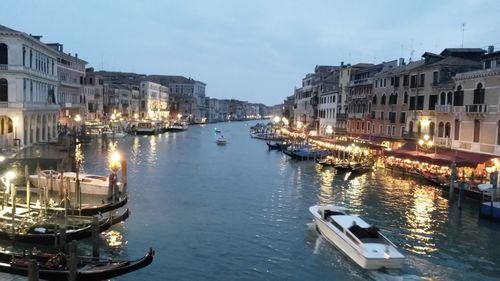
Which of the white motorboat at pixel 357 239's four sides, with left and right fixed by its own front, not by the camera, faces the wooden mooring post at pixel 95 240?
left

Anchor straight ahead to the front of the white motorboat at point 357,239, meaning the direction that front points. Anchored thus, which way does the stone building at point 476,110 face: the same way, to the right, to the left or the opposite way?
to the left

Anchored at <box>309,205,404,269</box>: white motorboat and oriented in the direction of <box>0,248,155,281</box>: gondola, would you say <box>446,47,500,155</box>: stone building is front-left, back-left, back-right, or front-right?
back-right

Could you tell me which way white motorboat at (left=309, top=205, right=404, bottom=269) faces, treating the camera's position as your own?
facing away from the viewer and to the left of the viewer

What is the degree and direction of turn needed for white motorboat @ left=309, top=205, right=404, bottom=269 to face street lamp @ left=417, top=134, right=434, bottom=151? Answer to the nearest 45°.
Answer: approximately 45° to its right

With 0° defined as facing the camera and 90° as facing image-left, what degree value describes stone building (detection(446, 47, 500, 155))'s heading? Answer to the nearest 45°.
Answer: approximately 45°

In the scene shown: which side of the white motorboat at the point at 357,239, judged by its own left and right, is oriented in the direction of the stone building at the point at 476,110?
right

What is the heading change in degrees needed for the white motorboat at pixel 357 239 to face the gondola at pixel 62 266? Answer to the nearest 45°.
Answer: approximately 90° to its left

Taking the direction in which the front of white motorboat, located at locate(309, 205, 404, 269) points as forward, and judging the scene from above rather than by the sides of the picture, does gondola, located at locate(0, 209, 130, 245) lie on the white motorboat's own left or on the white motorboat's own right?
on the white motorboat's own left

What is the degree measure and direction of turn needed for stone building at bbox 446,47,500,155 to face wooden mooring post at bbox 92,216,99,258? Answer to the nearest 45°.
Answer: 0° — it already faces it
